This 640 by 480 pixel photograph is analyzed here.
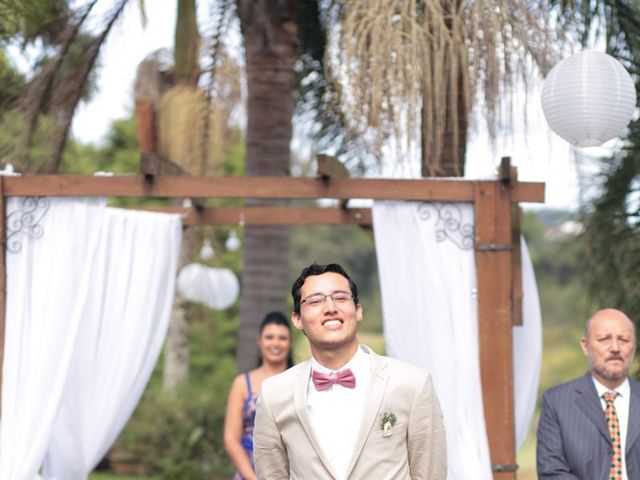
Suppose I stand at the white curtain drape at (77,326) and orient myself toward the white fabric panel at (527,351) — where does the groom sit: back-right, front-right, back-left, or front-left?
front-right

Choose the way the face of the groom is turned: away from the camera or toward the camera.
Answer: toward the camera

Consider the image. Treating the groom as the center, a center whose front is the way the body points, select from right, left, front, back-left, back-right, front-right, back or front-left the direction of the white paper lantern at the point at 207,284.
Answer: back

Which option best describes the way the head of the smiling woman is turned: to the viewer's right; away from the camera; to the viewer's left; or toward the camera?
toward the camera

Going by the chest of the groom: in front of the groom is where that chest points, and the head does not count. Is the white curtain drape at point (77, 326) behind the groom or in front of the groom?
behind

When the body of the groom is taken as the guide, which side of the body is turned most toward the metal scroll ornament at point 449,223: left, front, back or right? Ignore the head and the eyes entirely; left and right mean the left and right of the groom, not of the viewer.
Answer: back

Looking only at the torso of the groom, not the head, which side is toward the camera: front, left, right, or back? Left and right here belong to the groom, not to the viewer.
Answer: front

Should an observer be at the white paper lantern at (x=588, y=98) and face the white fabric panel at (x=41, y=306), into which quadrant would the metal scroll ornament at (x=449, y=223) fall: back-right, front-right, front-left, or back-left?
front-right

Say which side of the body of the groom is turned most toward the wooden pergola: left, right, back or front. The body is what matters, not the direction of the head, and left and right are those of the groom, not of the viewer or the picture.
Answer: back

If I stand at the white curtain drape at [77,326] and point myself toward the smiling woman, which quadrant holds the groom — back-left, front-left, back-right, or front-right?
front-right

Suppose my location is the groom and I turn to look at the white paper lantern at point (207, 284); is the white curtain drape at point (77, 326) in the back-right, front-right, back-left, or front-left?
front-left

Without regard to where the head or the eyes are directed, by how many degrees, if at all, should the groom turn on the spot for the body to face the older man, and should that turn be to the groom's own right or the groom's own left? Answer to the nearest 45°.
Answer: approximately 135° to the groom's own left

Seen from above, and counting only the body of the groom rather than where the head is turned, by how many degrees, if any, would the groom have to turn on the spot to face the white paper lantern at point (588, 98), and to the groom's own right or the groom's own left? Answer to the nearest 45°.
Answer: approximately 135° to the groom's own left

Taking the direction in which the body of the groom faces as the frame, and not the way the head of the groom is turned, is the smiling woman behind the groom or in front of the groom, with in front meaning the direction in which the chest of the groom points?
behind
